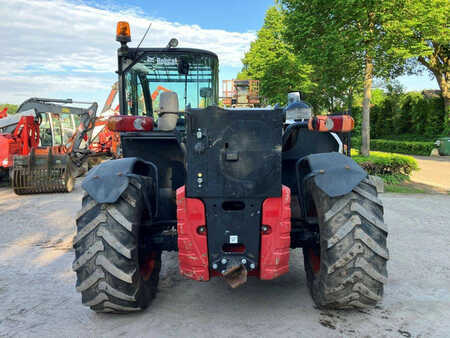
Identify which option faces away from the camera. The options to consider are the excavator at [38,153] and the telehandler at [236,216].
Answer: the telehandler

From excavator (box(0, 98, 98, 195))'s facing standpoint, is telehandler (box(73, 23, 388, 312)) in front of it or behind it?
in front

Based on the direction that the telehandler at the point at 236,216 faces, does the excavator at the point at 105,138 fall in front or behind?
in front

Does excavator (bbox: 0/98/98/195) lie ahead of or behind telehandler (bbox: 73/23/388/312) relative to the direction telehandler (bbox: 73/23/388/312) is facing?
ahead

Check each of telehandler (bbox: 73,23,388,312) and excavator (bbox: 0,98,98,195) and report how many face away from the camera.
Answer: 1

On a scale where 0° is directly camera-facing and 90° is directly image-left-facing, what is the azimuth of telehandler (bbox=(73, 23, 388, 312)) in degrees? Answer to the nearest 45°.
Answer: approximately 180°

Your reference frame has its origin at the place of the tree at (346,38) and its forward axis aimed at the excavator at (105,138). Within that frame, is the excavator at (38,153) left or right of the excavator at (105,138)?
left
